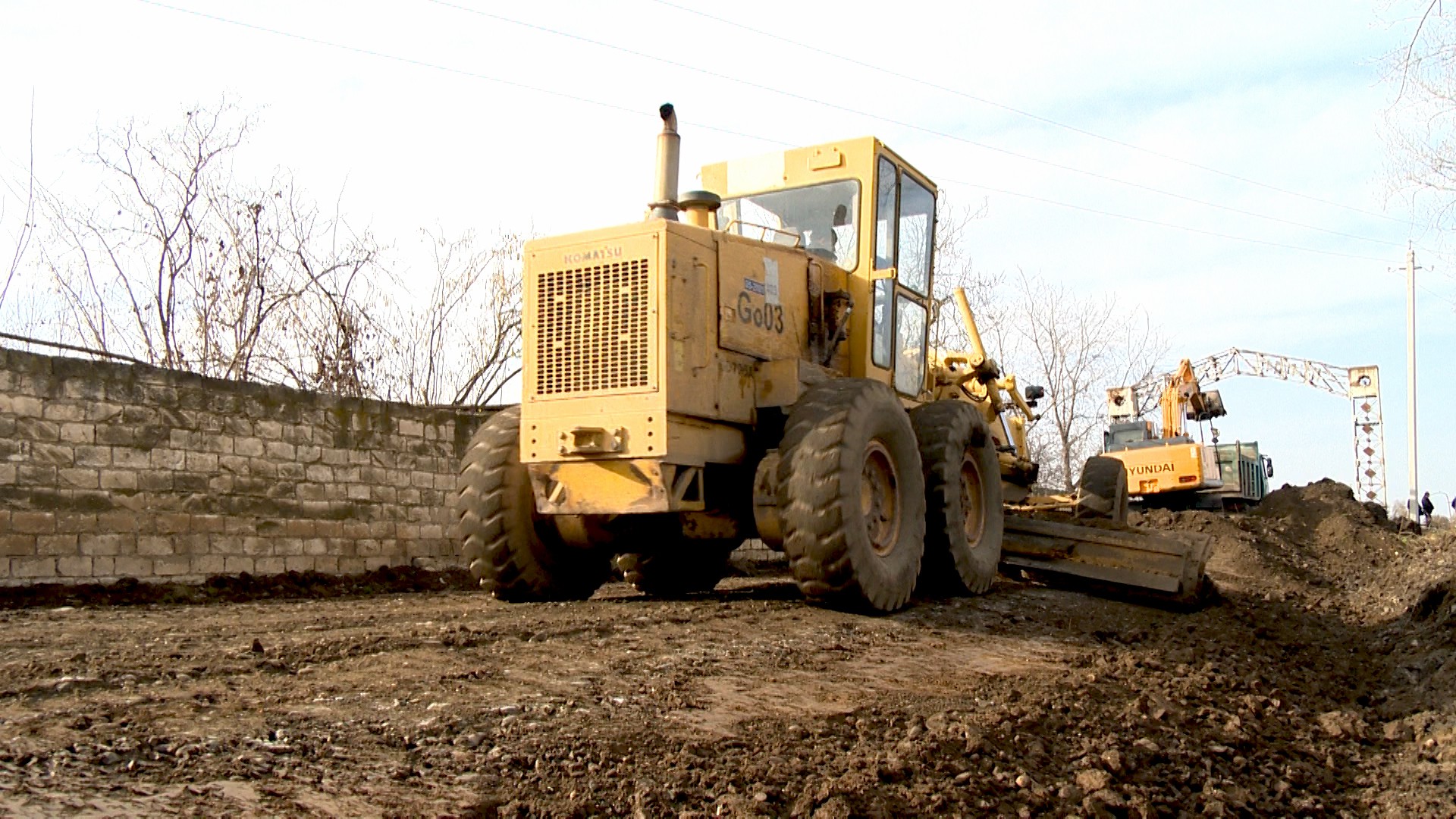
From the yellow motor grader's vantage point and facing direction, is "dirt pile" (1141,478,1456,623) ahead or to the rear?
ahead

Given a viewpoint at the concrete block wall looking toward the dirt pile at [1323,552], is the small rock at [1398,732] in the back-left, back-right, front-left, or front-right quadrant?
front-right

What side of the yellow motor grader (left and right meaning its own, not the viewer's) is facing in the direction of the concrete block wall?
left

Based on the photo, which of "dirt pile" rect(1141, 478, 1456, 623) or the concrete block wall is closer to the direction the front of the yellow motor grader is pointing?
the dirt pile

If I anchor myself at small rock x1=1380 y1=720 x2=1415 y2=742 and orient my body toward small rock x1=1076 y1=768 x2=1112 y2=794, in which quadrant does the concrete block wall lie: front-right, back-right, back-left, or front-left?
front-right

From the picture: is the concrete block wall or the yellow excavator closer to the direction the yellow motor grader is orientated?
the yellow excavator

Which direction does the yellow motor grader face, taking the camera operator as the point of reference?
facing away from the viewer and to the right of the viewer

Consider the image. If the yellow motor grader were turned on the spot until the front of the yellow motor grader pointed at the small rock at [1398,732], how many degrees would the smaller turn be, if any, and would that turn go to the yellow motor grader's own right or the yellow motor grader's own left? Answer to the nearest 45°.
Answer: approximately 90° to the yellow motor grader's own right

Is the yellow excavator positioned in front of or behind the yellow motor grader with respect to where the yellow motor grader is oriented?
in front
